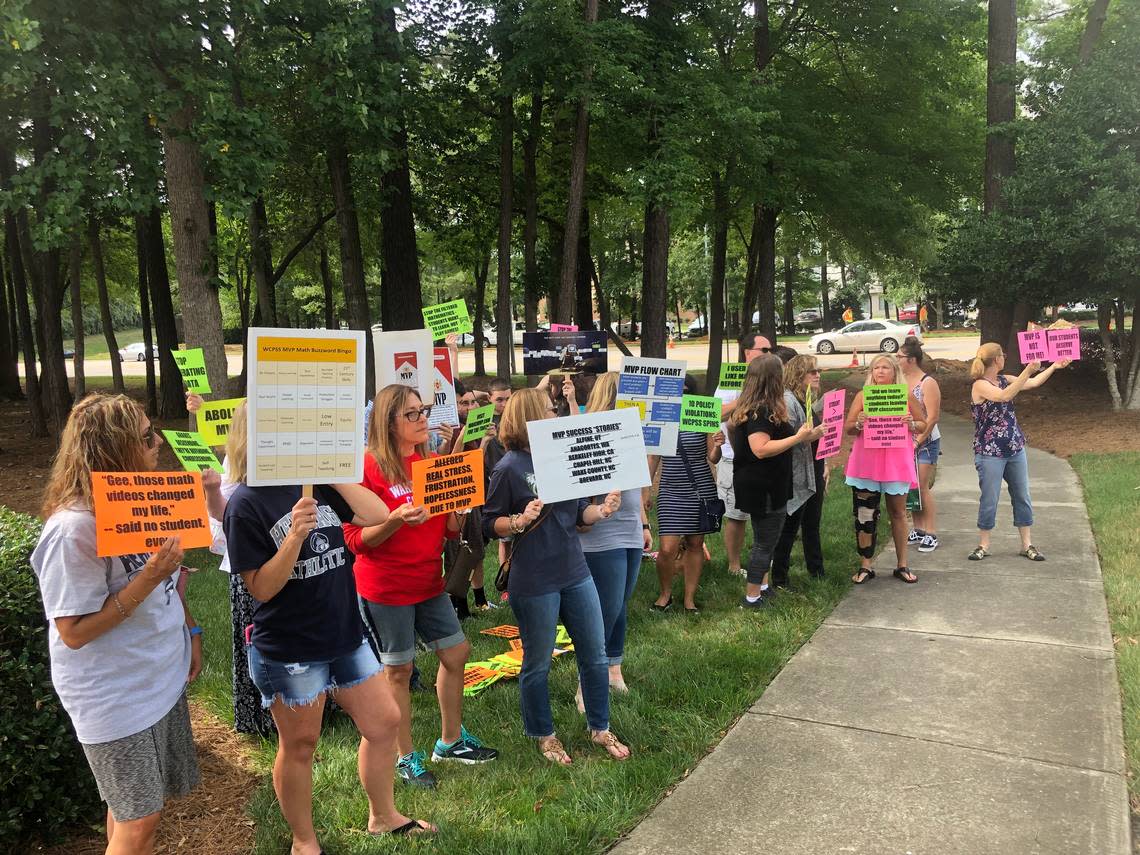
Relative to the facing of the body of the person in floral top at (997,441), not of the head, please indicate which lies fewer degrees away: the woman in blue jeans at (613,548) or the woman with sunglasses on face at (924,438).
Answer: the woman in blue jeans

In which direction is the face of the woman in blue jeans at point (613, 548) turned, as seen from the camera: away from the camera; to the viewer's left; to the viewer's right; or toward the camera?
away from the camera

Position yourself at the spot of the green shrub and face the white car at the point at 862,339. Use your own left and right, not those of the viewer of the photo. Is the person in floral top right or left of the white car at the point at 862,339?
right
